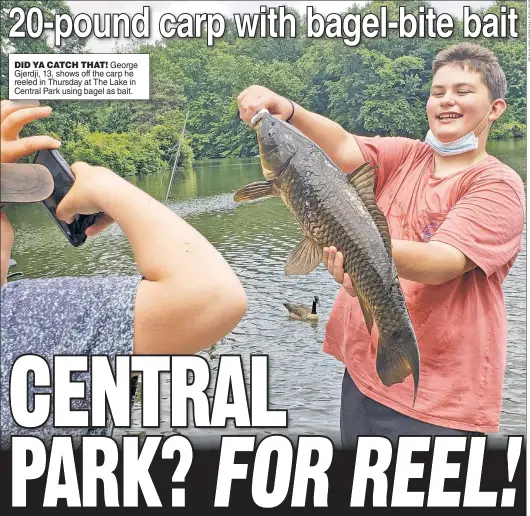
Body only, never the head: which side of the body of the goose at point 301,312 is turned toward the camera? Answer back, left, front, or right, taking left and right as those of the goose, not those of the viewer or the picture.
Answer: right

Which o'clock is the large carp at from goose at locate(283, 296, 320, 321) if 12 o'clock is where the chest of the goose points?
The large carp is roughly at 3 o'clock from the goose.

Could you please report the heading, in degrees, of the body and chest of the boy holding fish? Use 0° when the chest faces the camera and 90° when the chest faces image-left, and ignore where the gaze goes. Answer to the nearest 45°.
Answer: approximately 45°

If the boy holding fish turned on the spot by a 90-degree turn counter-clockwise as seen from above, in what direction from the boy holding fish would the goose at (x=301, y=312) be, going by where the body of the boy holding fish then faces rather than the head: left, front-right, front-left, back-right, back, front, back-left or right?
back-left

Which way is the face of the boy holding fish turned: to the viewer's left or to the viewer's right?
to the viewer's left
